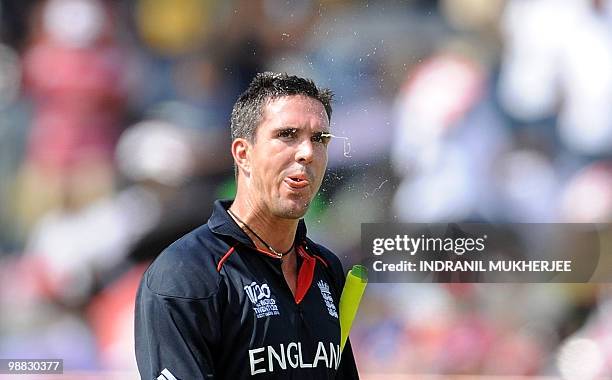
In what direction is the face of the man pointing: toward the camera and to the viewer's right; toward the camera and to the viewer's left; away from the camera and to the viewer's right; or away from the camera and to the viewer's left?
toward the camera and to the viewer's right

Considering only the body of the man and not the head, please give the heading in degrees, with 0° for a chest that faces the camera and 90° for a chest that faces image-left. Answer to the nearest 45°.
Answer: approximately 315°
